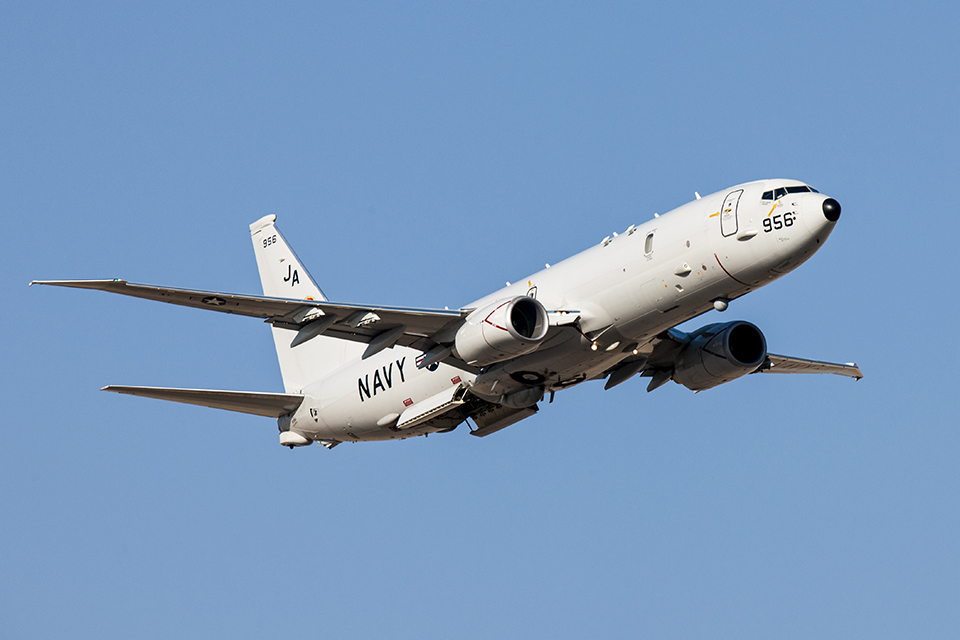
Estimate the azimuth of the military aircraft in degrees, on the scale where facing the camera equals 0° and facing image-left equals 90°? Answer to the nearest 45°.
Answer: approximately 315°
